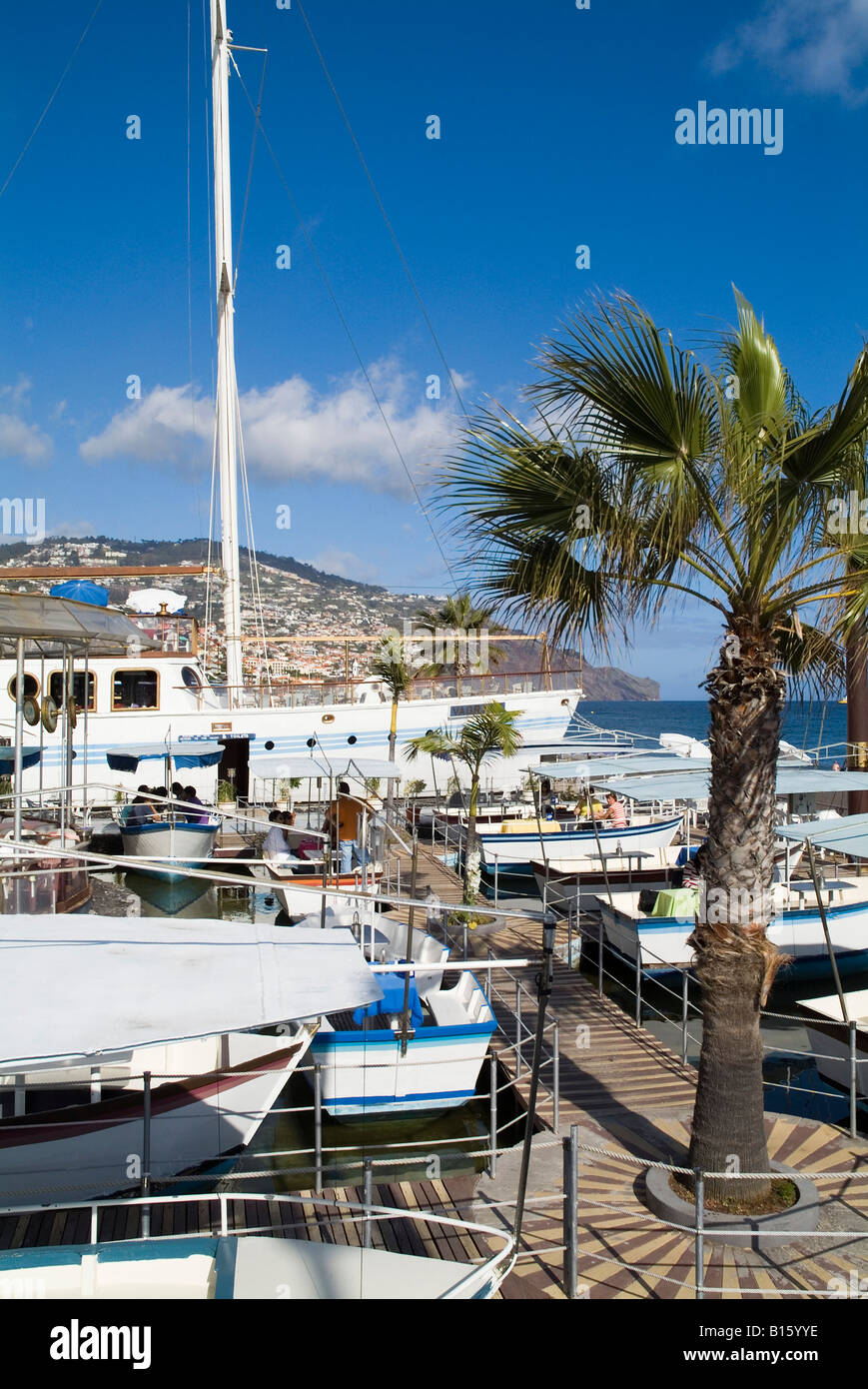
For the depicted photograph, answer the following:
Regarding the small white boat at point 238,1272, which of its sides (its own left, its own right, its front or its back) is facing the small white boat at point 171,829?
left

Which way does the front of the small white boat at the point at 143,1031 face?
to the viewer's right

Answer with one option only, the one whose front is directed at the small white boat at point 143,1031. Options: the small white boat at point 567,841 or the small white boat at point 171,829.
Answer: the small white boat at point 171,829

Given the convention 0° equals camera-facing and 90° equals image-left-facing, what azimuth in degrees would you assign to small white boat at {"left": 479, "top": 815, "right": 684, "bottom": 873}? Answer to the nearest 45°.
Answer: approximately 270°

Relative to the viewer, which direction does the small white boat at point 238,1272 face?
to the viewer's right

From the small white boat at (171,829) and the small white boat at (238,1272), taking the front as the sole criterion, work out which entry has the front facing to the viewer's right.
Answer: the small white boat at (238,1272)

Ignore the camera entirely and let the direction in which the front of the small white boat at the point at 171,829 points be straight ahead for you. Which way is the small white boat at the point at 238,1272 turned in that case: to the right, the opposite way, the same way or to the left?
to the left

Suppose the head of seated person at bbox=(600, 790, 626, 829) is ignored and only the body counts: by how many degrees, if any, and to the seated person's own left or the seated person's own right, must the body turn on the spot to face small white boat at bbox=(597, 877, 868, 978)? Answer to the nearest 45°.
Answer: approximately 90° to the seated person's own left

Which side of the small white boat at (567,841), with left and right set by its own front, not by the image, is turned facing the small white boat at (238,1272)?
right
